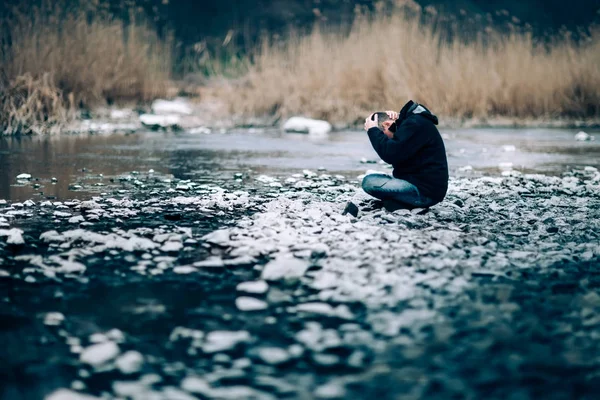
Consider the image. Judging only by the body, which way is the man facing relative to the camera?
to the viewer's left

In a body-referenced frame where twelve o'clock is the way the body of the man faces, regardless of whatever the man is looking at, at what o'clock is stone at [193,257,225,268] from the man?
The stone is roughly at 10 o'clock from the man.

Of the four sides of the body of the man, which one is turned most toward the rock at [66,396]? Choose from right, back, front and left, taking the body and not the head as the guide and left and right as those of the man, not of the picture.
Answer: left

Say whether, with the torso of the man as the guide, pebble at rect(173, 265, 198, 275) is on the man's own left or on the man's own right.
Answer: on the man's own left

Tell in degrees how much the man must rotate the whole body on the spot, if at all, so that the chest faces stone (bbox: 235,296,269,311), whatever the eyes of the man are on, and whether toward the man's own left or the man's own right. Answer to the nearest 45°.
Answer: approximately 90° to the man's own left

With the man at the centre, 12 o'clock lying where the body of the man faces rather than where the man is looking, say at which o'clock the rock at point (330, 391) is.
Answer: The rock is roughly at 9 o'clock from the man.

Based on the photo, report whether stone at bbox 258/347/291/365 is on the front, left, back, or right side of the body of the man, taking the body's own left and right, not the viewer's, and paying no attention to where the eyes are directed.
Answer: left

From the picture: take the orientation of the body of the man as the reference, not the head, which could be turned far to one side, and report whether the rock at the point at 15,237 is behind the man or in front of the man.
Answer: in front

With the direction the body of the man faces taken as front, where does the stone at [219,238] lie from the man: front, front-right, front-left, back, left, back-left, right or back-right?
front-left

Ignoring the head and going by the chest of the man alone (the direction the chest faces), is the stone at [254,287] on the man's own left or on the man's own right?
on the man's own left
